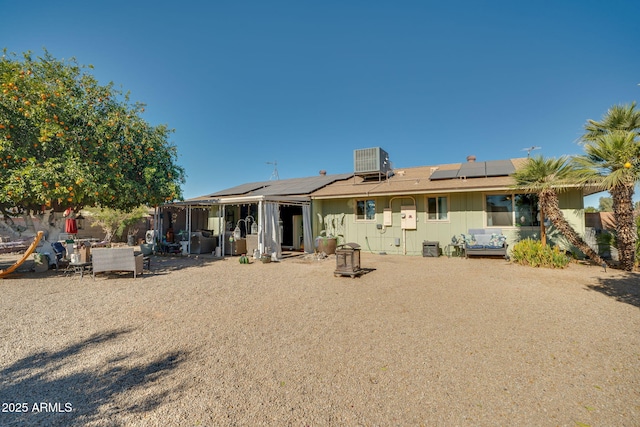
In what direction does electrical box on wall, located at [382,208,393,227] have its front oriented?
toward the camera

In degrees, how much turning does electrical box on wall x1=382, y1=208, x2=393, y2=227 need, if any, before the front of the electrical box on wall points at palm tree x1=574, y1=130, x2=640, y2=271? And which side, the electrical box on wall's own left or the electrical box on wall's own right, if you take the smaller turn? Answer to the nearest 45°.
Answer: approximately 45° to the electrical box on wall's own left

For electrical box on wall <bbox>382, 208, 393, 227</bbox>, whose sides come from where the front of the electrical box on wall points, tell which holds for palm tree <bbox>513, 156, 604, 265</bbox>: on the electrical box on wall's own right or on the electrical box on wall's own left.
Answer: on the electrical box on wall's own left

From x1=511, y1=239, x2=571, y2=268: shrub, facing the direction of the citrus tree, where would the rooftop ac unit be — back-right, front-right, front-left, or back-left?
front-right

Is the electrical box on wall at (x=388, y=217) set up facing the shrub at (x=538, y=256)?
no

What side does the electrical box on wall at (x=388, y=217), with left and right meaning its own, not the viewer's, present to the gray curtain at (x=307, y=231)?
right

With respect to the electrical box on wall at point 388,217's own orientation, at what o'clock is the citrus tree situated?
The citrus tree is roughly at 2 o'clock from the electrical box on wall.

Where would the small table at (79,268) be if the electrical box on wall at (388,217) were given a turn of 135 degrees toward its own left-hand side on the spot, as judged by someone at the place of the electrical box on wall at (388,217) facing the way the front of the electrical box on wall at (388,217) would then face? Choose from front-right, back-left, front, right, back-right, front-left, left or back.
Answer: back

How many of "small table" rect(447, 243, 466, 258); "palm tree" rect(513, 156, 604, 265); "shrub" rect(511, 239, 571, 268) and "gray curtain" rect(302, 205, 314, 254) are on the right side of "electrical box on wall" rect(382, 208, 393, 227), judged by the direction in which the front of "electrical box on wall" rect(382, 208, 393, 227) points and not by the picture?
1

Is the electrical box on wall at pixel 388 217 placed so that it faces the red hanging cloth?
no

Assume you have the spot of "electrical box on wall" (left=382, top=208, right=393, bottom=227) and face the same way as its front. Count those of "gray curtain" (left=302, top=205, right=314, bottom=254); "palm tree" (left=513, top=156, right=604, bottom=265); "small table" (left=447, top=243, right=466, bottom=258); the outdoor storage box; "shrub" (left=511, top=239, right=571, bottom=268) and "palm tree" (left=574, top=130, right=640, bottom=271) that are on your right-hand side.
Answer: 1

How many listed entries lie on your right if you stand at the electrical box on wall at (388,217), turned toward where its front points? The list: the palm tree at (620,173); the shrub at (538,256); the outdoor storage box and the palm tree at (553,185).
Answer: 0

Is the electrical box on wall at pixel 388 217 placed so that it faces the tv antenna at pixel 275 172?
no
